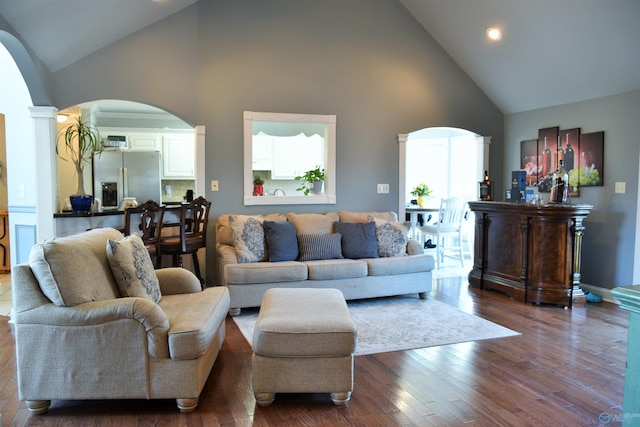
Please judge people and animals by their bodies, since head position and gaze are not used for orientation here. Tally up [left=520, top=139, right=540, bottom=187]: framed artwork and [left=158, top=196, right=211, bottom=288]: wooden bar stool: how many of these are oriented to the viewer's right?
0

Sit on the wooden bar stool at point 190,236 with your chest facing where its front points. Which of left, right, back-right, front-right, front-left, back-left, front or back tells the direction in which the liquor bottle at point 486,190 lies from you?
back-right

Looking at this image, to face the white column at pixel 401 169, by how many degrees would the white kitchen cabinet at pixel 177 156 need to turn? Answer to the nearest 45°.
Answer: approximately 45° to its left

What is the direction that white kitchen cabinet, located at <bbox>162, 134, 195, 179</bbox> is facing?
toward the camera

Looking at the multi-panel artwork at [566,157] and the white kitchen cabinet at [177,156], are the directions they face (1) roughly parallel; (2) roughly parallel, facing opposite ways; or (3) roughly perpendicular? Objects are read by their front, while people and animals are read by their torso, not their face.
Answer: roughly perpendicular

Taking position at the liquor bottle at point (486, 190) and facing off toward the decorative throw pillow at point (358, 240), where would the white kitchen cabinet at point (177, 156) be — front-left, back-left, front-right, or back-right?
front-right

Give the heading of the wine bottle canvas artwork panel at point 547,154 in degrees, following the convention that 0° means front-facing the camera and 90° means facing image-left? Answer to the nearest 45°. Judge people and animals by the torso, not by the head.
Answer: approximately 45°

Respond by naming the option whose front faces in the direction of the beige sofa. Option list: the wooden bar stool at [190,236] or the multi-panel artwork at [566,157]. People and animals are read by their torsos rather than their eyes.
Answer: the multi-panel artwork

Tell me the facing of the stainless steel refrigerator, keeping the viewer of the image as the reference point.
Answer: facing the viewer

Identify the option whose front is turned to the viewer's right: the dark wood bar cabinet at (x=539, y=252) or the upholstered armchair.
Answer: the upholstered armchair

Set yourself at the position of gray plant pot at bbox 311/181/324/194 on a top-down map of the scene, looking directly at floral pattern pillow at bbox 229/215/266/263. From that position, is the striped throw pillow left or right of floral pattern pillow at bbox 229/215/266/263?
left

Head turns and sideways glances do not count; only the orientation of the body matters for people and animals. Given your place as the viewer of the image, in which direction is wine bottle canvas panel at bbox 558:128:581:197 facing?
facing the viewer and to the left of the viewer

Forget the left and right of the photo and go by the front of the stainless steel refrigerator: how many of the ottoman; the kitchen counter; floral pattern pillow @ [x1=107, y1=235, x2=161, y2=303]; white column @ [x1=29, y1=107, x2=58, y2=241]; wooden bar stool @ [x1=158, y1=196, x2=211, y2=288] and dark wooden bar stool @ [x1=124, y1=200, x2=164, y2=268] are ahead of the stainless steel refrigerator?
6
